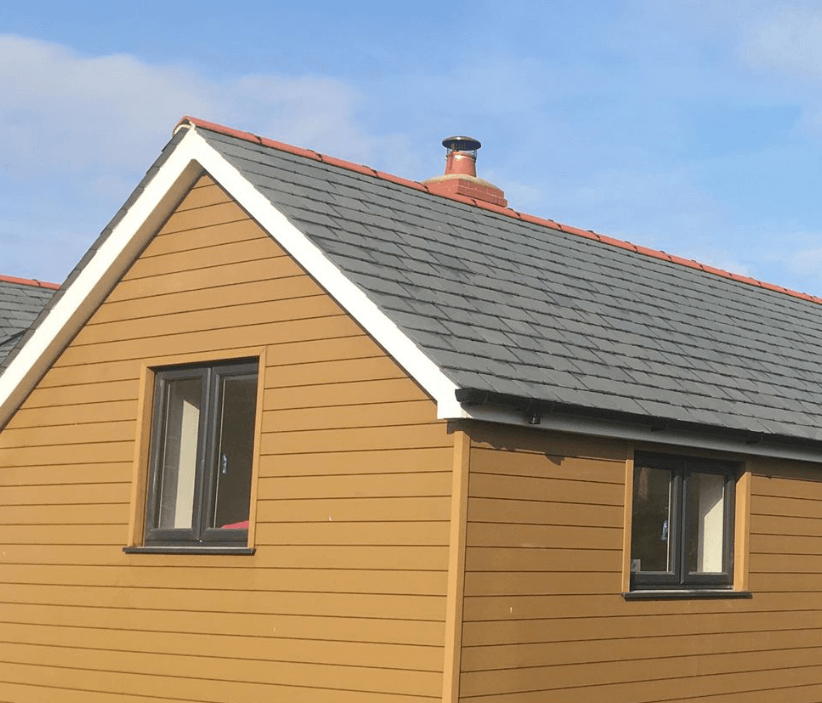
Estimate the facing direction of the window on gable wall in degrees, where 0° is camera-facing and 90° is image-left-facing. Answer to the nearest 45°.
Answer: approximately 45°

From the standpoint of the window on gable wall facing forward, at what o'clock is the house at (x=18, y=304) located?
The house is roughly at 4 o'clock from the window on gable wall.
